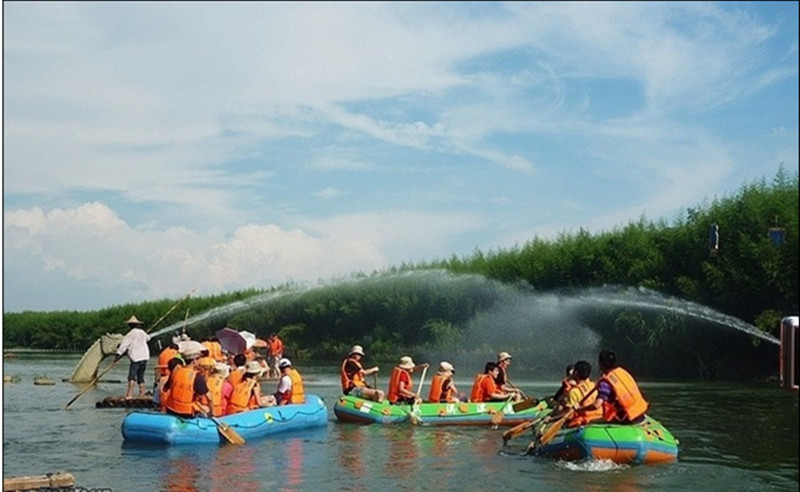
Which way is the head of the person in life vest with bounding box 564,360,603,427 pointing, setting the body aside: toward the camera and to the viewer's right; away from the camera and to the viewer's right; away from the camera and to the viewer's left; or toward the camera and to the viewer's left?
away from the camera and to the viewer's left

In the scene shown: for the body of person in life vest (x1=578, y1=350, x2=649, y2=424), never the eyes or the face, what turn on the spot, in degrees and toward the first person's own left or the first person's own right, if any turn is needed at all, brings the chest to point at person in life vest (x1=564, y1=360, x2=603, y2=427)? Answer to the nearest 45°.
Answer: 0° — they already face them

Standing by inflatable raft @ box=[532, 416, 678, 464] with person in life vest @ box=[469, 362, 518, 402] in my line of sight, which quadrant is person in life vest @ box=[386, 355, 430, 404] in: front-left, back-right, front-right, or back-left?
front-left

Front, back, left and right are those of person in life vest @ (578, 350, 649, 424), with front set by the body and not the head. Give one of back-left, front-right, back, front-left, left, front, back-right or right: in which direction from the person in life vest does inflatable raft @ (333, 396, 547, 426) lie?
front

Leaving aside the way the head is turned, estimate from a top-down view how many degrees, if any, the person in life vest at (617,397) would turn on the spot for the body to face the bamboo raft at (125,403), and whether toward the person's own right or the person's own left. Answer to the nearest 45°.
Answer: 0° — they already face it

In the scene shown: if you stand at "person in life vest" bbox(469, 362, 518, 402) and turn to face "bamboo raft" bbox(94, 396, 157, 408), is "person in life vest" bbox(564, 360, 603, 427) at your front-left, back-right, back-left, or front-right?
back-left

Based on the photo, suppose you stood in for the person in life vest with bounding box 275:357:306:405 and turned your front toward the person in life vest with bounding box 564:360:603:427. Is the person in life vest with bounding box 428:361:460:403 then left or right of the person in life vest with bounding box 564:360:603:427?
left

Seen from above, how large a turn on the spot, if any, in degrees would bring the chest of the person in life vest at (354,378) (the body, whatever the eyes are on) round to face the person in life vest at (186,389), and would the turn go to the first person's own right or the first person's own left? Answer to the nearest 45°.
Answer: approximately 135° to the first person's own right
